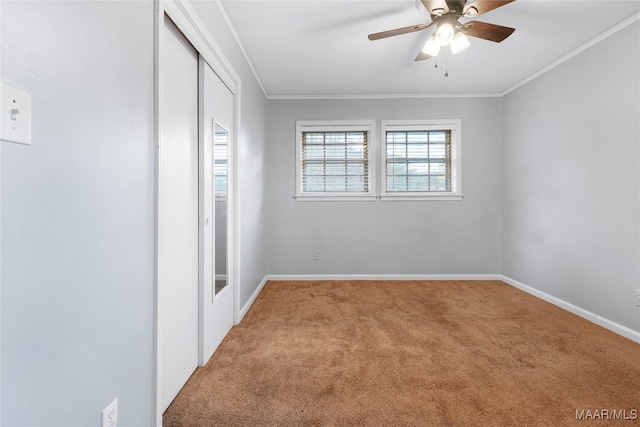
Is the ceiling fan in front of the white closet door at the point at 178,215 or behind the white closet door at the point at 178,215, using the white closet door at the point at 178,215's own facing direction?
in front

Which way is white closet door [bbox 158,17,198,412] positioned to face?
to the viewer's right

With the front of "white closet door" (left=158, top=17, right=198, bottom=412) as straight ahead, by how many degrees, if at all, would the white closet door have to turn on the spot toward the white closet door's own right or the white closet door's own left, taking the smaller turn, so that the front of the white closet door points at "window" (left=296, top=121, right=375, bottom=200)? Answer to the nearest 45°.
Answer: approximately 45° to the white closet door's own left

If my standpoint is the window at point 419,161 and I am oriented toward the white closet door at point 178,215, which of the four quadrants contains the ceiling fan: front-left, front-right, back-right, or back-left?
front-left
